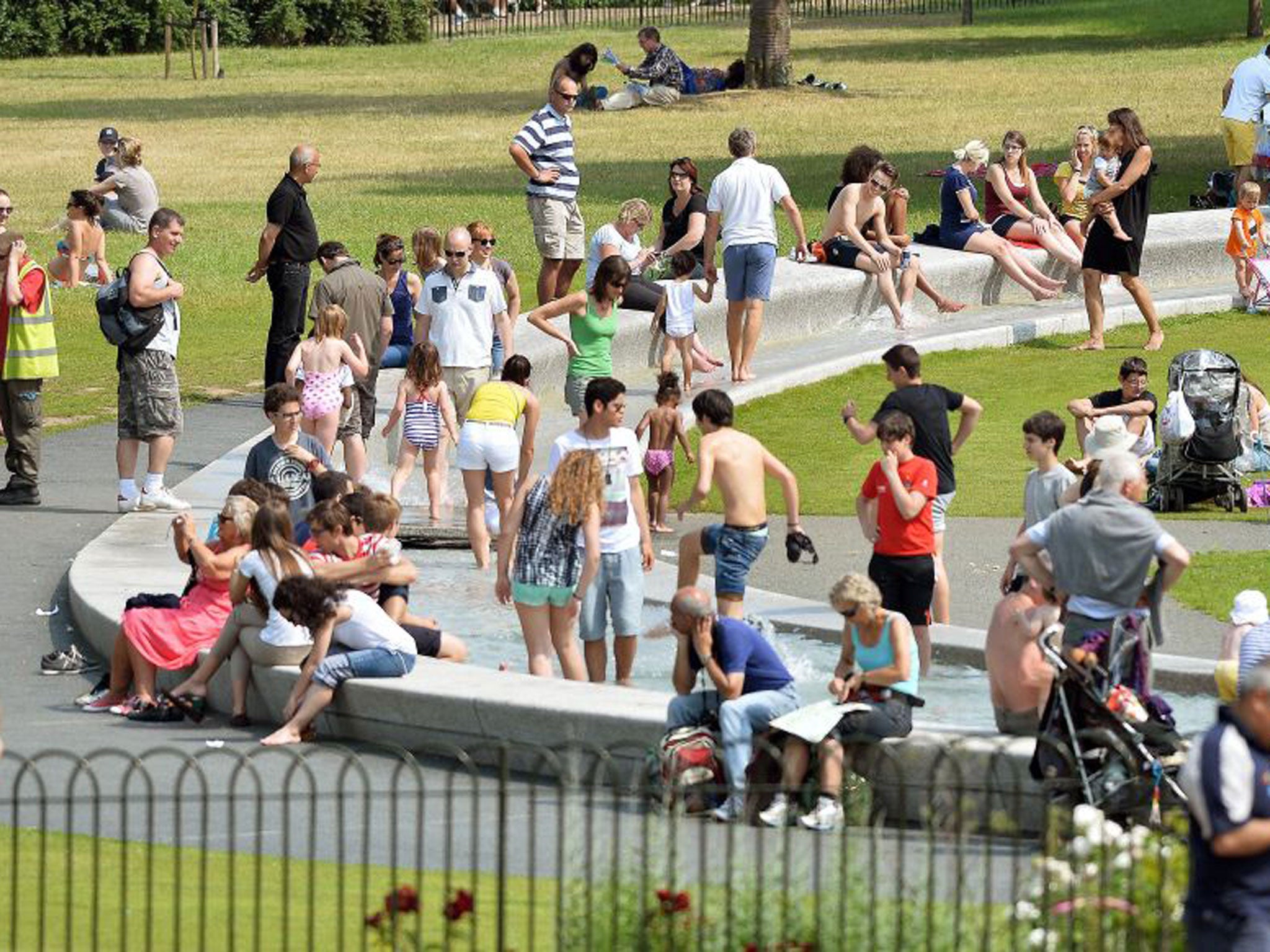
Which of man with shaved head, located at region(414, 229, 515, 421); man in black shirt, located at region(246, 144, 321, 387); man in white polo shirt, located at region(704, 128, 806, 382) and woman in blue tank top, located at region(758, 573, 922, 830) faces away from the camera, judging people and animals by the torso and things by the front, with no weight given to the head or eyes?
the man in white polo shirt

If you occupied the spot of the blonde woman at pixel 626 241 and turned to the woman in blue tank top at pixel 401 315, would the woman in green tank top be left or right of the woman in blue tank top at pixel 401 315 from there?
left

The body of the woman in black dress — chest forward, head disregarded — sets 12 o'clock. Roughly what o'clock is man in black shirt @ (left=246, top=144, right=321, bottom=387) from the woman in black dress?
The man in black shirt is roughly at 11 o'clock from the woman in black dress.

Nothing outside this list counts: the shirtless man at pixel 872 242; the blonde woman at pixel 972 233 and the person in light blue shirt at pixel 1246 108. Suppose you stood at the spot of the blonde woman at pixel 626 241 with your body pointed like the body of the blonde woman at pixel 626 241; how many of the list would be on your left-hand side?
3

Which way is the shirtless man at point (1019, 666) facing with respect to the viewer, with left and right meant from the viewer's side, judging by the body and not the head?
facing away from the viewer and to the right of the viewer

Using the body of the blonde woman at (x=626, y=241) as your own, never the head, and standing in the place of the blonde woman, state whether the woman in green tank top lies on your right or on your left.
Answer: on your right

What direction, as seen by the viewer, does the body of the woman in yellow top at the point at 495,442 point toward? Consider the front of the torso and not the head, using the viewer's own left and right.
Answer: facing away from the viewer and to the right of the viewer

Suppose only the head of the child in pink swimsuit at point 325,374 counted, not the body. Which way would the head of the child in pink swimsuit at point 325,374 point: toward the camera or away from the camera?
away from the camera

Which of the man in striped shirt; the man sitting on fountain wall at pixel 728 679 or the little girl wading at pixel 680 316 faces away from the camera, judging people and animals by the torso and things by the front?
the little girl wading

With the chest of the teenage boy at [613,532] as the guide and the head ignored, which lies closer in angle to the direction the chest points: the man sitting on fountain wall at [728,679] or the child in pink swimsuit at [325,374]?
the man sitting on fountain wall

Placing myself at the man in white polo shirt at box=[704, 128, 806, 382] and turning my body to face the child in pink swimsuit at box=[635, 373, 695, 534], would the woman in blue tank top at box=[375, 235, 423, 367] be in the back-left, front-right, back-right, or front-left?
front-right

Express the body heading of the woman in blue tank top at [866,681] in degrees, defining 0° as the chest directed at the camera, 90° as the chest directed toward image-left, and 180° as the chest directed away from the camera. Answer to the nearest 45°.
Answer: approximately 45°

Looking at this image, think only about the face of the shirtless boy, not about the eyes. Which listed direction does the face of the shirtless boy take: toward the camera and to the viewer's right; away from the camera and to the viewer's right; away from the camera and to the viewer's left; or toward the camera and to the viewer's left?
away from the camera and to the viewer's left
